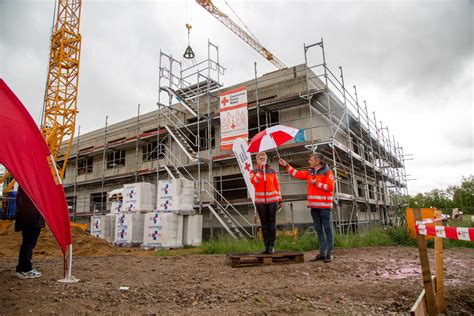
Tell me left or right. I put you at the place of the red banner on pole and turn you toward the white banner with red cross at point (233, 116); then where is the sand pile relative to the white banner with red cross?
left

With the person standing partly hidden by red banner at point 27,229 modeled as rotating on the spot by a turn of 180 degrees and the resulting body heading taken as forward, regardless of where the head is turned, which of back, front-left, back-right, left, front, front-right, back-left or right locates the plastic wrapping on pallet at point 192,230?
back-right

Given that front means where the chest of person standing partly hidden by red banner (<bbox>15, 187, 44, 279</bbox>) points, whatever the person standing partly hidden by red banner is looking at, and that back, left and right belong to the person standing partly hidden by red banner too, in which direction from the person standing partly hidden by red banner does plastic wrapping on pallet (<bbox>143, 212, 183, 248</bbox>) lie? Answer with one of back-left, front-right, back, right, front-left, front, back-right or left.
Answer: front-left

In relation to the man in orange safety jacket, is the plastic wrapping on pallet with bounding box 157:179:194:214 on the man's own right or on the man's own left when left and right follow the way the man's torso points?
on the man's own right

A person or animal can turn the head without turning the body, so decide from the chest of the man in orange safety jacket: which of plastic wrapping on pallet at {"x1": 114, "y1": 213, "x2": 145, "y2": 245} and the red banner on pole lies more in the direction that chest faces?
the red banner on pole

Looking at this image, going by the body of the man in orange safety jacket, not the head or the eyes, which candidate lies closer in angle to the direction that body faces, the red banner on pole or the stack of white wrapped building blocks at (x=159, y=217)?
the red banner on pole

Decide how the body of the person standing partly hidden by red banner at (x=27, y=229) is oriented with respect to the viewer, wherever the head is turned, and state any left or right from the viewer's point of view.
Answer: facing to the right of the viewer

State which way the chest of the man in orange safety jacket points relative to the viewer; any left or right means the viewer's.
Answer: facing the viewer and to the left of the viewer

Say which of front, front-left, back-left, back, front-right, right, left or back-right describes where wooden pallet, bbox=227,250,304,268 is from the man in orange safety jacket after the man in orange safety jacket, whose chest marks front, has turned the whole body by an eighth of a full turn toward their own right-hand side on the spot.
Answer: front

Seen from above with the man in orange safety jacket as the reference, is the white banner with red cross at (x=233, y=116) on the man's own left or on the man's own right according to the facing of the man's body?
on the man's own right

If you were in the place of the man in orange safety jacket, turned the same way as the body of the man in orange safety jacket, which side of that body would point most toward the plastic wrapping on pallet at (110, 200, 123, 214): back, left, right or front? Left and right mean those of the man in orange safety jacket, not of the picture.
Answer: right

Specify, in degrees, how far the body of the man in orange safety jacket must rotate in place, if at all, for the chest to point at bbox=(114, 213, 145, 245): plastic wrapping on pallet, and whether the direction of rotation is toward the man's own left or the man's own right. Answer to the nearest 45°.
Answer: approximately 90° to the man's own right

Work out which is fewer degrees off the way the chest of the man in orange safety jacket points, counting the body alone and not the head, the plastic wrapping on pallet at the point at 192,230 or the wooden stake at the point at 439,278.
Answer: the wooden stake

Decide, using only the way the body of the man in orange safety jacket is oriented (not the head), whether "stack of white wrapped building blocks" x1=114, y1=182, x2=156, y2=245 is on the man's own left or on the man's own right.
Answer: on the man's own right

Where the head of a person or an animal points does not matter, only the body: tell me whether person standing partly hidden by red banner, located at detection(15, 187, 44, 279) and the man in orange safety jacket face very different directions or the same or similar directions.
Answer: very different directions

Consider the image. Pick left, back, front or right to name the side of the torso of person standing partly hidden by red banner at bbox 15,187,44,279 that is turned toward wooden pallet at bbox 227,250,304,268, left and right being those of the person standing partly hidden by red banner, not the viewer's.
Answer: front
